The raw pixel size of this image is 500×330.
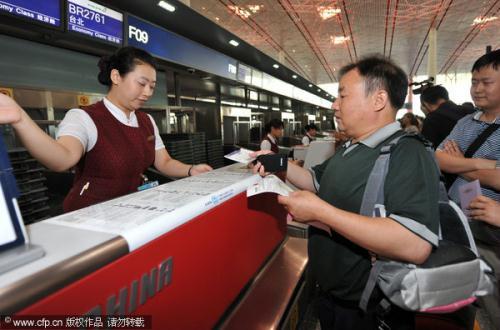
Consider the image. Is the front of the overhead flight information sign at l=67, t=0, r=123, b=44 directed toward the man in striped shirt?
yes

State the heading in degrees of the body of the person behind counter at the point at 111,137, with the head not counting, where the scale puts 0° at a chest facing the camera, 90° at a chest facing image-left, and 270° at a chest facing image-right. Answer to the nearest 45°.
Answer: approximately 315°

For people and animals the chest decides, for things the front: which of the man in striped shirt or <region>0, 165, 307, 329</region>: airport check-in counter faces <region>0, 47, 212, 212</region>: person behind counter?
the man in striped shirt

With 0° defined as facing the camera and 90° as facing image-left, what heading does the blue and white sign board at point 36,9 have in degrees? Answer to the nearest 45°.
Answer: approximately 315°

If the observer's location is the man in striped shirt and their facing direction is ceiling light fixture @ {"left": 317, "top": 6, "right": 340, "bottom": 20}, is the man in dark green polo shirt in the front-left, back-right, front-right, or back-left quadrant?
back-left

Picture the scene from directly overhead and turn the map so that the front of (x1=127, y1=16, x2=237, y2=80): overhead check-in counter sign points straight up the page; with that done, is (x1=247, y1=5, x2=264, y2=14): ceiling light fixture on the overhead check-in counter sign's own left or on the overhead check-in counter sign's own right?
on the overhead check-in counter sign's own left

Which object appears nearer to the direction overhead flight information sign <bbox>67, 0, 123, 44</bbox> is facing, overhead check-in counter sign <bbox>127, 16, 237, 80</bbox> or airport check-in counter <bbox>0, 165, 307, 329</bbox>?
the airport check-in counter

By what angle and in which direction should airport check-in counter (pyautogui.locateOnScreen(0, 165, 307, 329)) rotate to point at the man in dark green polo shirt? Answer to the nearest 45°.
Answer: approximately 45° to its left

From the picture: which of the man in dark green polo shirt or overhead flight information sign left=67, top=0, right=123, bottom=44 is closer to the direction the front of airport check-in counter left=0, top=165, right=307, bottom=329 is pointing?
the man in dark green polo shirt

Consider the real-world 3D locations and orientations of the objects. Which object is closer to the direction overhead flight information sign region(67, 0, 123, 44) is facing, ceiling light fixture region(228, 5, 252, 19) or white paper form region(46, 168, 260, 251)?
the white paper form

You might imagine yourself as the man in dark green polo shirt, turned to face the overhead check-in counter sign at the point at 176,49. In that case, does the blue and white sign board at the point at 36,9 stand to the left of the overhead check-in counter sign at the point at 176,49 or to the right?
left

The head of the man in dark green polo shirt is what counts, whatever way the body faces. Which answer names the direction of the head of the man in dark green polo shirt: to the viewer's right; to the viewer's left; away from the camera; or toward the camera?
to the viewer's left
